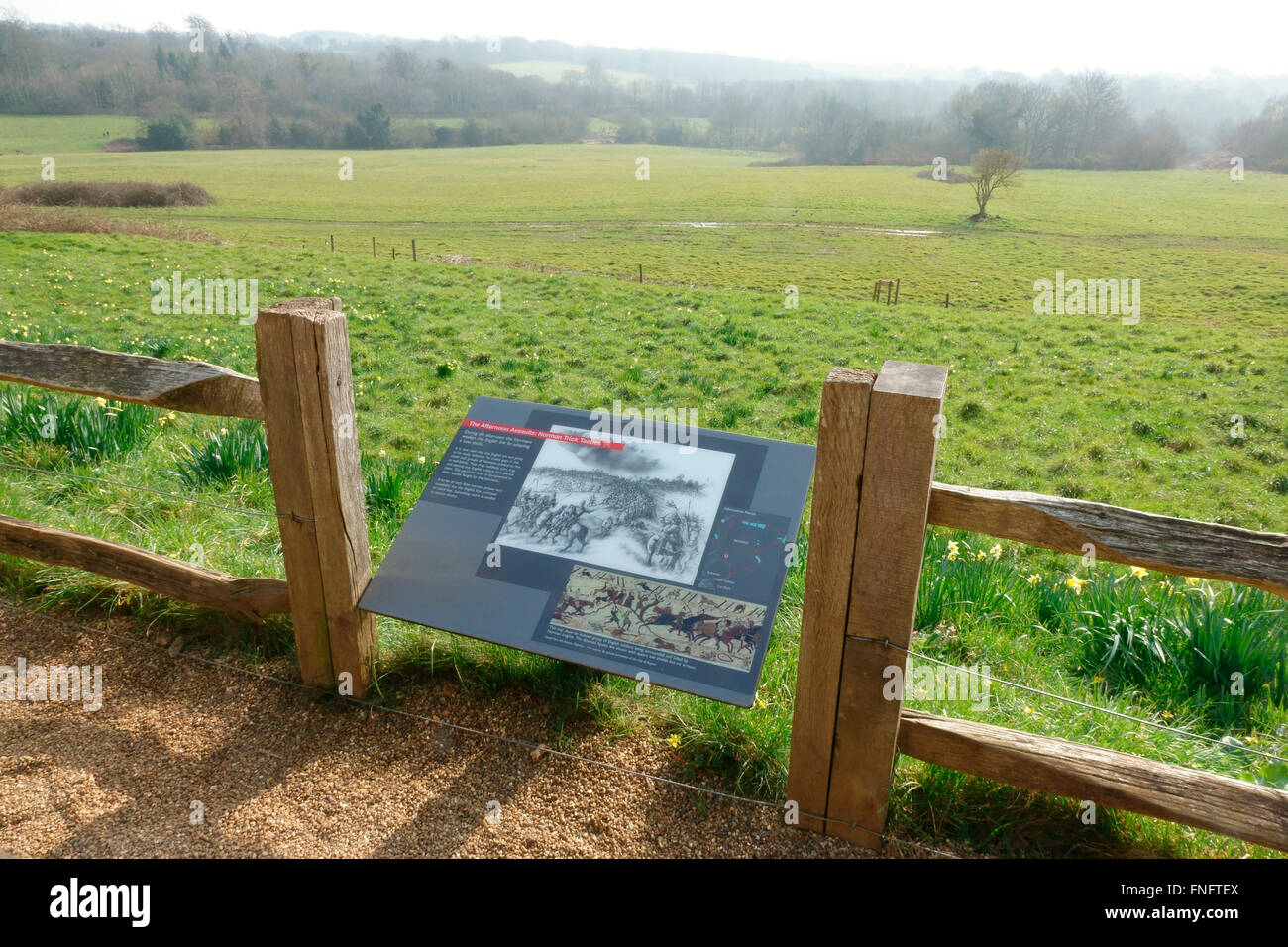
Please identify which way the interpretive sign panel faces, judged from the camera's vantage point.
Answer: facing the viewer and to the left of the viewer
